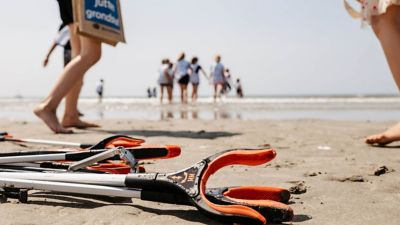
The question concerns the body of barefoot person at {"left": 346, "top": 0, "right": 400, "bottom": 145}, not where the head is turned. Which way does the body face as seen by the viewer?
to the viewer's left

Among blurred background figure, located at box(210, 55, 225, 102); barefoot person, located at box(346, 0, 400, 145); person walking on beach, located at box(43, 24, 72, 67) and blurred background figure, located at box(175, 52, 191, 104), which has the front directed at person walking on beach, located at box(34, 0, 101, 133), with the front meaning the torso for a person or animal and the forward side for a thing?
the barefoot person

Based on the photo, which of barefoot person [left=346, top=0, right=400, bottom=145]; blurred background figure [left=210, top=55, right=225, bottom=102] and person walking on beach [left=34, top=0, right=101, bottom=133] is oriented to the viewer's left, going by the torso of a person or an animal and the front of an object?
the barefoot person

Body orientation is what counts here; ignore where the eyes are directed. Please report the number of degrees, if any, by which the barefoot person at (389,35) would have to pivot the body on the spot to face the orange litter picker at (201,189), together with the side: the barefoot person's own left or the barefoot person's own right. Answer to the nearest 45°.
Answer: approximately 90° to the barefoot person's own left

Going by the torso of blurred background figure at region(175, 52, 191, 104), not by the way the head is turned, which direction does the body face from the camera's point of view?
away from the camera

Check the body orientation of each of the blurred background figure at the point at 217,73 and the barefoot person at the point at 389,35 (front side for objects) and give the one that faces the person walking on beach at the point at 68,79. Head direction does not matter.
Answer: the barefoot person

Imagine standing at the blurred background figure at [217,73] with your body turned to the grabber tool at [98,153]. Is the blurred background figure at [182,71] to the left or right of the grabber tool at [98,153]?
right

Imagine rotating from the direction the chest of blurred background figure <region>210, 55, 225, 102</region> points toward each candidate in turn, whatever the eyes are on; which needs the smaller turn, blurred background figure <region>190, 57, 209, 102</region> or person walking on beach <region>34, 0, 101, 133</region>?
the blurred background figure

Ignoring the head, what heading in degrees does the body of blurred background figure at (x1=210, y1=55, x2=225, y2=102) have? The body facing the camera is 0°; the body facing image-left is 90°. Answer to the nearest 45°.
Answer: approximately 180°
